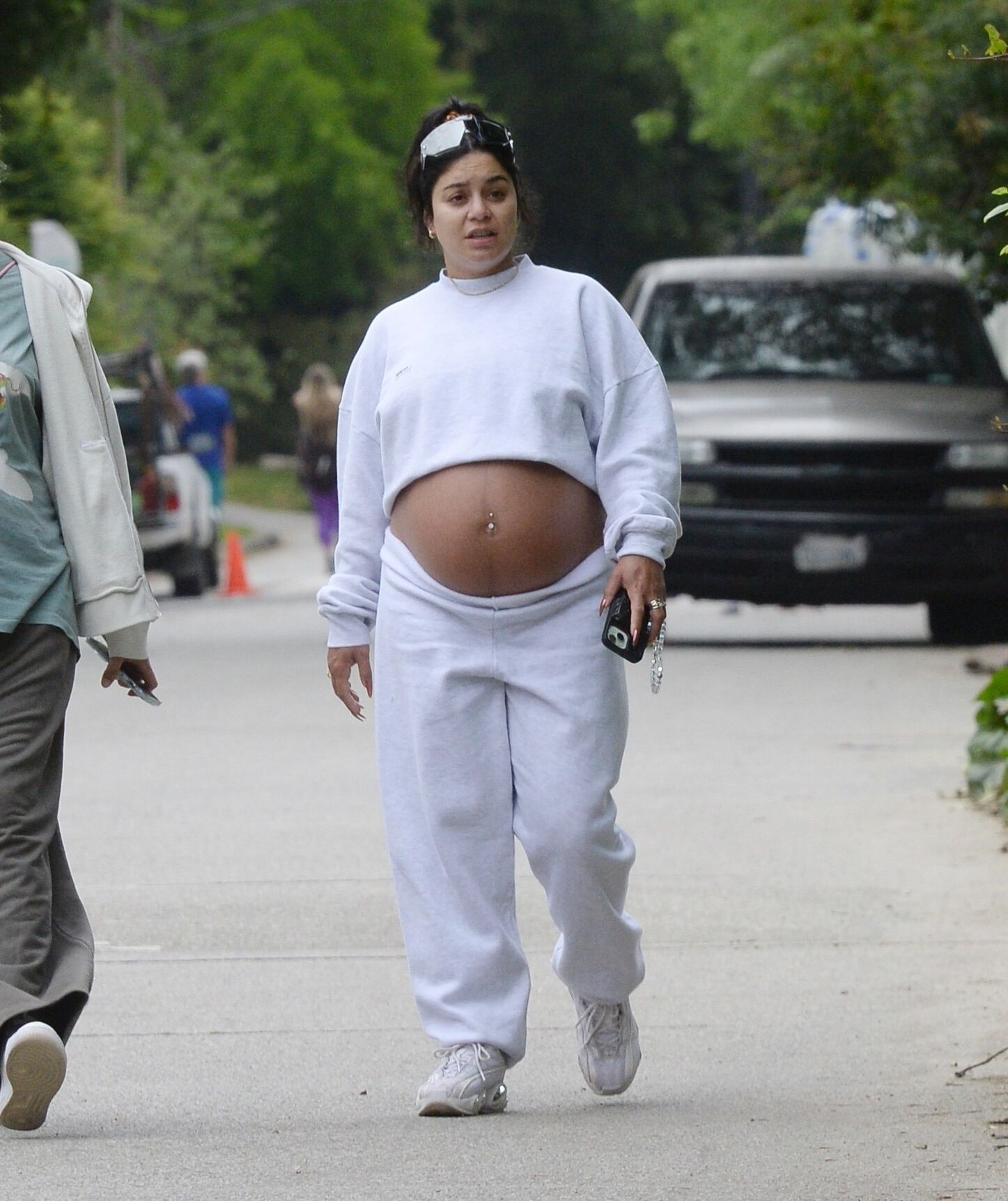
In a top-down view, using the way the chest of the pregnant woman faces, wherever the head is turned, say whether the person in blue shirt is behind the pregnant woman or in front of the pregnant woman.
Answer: behind

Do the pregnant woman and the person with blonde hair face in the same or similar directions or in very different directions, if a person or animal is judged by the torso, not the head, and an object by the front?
very different directions

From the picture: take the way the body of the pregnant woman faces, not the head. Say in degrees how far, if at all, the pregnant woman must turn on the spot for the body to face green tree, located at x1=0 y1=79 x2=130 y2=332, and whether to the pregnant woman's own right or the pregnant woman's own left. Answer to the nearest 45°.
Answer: approximately 180°

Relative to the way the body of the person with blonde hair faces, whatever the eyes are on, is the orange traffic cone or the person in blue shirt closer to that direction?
the person in blue shirt

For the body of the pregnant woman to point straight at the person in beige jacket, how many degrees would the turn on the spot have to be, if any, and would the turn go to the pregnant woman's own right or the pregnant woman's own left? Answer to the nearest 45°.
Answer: approximately 90° to the pregnant woman's own right

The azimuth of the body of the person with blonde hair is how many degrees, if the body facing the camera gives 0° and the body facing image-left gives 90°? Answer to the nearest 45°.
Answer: approximately 180°

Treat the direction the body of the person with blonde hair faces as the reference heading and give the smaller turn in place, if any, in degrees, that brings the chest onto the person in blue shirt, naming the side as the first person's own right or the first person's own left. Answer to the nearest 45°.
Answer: approximately 45° to the first person's own left

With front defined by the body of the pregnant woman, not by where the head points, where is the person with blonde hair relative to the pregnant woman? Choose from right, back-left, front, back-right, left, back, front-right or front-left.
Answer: back
